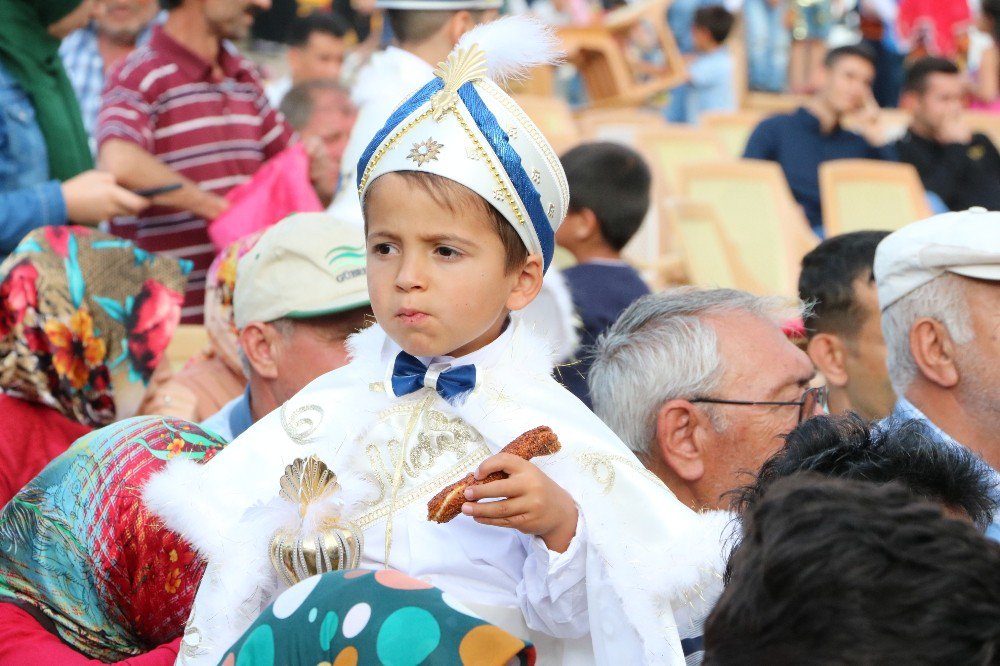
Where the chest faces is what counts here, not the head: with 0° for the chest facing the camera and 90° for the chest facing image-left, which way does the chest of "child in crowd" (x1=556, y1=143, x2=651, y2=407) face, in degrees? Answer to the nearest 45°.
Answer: approximately 135°

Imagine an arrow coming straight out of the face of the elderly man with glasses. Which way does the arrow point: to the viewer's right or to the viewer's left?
to the viewer's right

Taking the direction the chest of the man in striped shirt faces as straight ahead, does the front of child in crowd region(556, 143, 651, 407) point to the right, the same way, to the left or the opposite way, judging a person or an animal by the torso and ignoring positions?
the opposite way

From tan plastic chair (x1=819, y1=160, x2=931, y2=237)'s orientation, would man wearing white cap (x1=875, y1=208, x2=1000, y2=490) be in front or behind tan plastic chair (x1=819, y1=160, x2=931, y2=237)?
in front

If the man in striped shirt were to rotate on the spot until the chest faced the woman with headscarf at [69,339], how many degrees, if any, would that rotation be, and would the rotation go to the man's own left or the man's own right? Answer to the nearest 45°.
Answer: approximately 45° to the man's own right

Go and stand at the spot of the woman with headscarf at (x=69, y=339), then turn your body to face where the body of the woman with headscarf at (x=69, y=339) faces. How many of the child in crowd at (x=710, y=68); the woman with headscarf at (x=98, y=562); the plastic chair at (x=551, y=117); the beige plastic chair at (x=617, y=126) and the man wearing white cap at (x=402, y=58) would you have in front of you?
4

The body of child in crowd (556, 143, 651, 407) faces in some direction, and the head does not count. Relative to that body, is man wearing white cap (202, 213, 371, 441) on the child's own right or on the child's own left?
on the child's own left

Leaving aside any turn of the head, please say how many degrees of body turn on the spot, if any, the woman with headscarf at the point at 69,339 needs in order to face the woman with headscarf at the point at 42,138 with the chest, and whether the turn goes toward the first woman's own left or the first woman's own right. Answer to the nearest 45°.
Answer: approximately 45° to the first woman's own left

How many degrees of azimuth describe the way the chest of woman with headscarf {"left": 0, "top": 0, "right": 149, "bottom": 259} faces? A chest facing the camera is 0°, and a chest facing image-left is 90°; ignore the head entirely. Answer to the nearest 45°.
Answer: approximately 270°

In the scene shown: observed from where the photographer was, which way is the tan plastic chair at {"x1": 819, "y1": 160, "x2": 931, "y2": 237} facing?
facing the viewer

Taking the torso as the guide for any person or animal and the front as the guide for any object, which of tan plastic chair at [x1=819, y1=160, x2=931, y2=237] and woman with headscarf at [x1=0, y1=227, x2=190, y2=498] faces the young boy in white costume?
the tan plastic chair

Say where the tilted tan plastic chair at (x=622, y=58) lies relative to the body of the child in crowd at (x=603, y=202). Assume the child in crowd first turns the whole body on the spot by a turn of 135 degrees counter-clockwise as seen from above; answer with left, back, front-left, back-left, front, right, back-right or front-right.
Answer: back

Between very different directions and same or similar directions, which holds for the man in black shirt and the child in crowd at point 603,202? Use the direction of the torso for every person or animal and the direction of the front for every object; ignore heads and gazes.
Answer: very different directions

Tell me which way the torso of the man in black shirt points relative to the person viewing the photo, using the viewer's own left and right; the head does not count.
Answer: facing the viewer and to the right of the viewer
